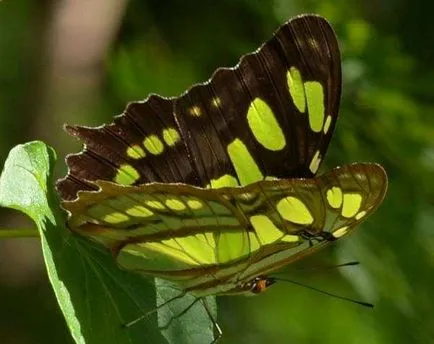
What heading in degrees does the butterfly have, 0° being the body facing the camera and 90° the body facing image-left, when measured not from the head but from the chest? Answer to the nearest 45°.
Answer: approximately 270°
